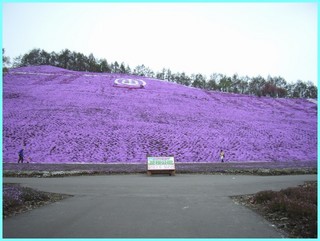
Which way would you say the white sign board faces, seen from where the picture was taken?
facing the viewer
